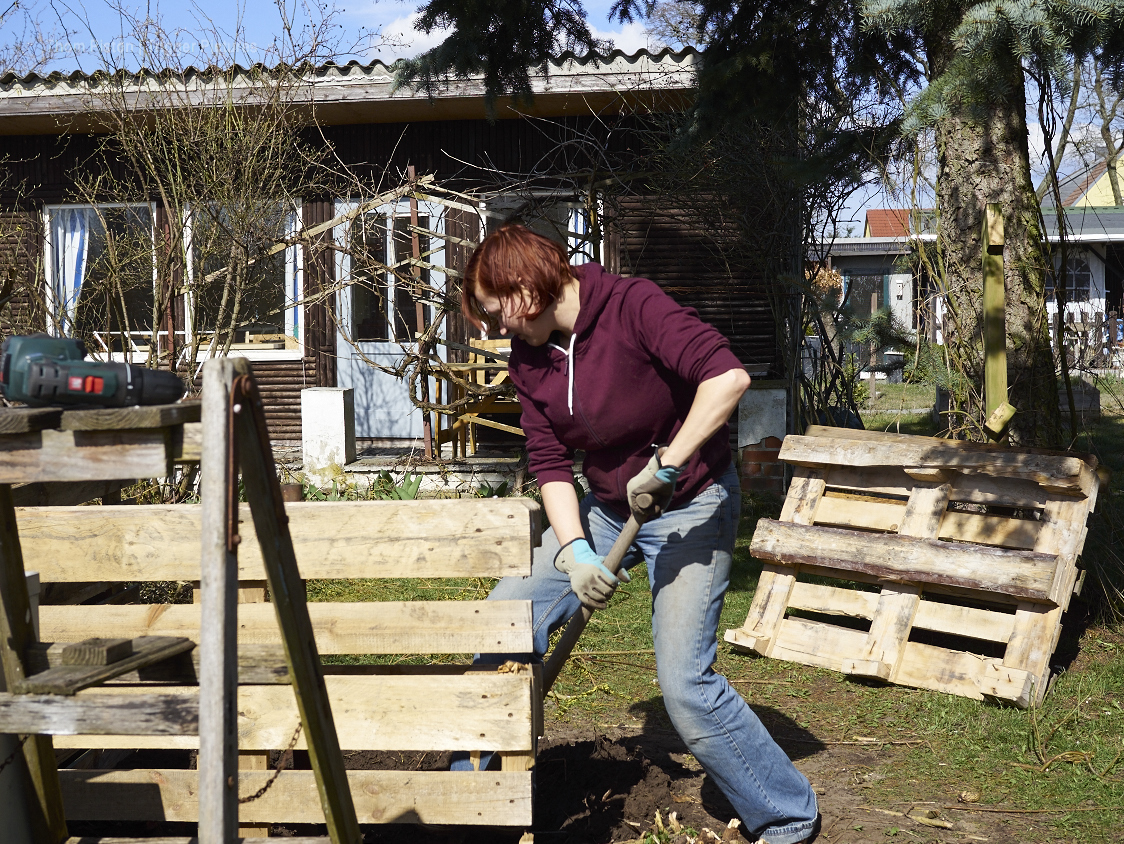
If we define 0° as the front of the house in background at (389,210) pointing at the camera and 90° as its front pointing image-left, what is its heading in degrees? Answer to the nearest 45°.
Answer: approximately 0°

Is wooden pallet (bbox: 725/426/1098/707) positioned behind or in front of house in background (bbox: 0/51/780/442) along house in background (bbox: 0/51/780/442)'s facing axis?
in front

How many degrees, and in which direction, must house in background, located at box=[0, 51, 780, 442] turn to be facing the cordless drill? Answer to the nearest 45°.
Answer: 0° — it already faces it

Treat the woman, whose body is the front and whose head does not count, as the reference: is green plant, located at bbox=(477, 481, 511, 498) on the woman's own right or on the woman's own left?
on the woman's own right

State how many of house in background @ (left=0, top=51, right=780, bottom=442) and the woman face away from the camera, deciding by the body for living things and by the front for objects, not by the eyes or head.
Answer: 0

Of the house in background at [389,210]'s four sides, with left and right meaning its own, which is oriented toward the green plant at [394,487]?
front

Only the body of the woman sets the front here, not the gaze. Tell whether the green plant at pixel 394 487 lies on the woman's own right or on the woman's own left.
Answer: on the woman's own right

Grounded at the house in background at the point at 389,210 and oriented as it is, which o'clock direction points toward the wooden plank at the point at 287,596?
The wooden plank is roughly at 12 o'clock from the house in background.

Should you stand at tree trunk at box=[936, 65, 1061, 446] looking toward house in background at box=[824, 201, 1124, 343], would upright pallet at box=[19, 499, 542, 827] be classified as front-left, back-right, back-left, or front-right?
back-left

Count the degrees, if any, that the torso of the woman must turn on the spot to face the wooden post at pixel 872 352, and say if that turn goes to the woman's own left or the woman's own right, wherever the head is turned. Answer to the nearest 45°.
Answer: approximately 135° to the woman's own right

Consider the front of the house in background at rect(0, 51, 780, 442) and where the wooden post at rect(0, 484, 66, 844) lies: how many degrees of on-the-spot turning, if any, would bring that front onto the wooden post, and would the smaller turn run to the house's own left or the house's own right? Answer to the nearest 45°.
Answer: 0° — it already faces it

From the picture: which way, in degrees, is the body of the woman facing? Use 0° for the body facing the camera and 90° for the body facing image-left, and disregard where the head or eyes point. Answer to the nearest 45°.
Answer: approximately 45°
